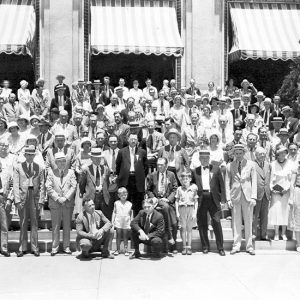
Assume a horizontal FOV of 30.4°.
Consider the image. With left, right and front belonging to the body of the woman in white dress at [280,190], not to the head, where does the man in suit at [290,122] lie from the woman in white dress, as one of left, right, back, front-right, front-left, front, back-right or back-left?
back

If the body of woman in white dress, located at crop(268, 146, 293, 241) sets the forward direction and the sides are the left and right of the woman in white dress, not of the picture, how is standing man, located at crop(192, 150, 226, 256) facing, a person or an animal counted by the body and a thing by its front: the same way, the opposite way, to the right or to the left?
the same way

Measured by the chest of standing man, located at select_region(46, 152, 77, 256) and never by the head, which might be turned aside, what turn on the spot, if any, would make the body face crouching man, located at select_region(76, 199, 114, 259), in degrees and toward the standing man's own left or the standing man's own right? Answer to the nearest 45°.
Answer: approximately 45° to the standing man's own left

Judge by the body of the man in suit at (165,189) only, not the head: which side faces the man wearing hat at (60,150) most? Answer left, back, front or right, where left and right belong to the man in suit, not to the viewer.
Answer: right

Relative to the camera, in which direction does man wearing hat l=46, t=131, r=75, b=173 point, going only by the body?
toward the camera

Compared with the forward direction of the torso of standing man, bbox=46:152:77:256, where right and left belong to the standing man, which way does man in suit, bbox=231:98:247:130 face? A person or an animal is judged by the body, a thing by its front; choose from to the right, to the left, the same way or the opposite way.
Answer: the same way

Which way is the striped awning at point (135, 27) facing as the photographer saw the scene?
facing the viewer

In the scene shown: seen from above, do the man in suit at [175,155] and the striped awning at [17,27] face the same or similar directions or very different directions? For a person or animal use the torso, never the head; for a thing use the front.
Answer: same or similar directions

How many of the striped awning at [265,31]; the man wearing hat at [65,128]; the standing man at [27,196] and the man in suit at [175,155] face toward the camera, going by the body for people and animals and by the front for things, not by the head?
4

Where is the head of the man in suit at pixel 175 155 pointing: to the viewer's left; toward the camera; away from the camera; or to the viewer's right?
toward the camera

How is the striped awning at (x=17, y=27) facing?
toward the camera

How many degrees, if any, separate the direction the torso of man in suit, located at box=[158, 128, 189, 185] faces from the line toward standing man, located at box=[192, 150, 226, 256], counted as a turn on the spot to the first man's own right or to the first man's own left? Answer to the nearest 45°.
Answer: approximately 45° to the first man's own left

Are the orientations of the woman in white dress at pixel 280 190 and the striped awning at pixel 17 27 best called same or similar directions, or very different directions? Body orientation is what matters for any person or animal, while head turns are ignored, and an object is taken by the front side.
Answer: same or similar directions

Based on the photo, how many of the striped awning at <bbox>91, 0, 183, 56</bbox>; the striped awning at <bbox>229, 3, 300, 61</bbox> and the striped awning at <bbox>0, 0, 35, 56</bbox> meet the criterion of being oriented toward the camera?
3
